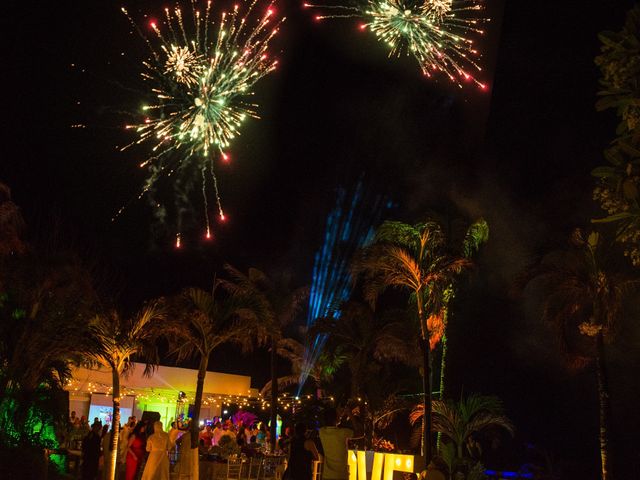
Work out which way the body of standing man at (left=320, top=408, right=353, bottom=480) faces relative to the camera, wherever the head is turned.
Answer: away from the camera

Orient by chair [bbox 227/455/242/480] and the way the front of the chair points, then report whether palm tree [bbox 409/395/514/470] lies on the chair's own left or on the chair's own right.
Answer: on the chair's own right

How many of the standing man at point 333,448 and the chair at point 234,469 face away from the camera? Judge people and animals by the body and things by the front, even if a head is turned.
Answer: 2

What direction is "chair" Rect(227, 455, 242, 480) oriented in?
away from the camera

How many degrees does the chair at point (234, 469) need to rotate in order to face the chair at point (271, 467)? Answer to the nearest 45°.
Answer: approximately 45° to its right

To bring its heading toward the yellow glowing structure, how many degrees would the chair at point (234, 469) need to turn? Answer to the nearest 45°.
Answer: approximately 135° to its right
